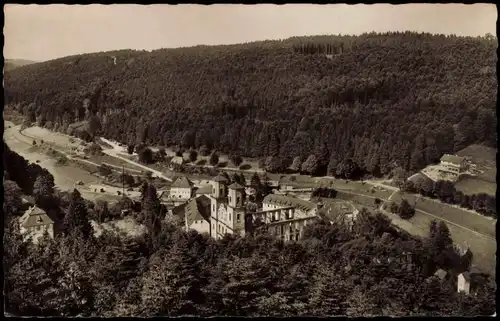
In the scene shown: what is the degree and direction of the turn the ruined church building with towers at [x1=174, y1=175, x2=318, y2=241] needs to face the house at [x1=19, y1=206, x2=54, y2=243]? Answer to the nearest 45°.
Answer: approximately 45° to its right

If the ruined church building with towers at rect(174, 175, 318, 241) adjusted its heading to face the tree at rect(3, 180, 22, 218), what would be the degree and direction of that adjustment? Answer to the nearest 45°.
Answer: approximately 45° to its right

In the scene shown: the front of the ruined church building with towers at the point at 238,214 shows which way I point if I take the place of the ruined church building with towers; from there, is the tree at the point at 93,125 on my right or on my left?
on my right

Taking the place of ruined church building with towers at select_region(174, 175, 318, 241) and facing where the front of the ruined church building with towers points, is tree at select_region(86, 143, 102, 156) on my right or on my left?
on my right

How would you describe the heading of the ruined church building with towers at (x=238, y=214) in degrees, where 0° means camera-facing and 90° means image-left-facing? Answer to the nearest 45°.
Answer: approximately 45°

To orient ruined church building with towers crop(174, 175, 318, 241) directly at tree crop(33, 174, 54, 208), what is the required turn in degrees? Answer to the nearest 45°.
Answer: approximately 45° to its right

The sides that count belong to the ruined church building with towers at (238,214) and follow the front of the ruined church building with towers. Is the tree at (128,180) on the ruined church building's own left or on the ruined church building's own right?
on the ruined church building's own right
